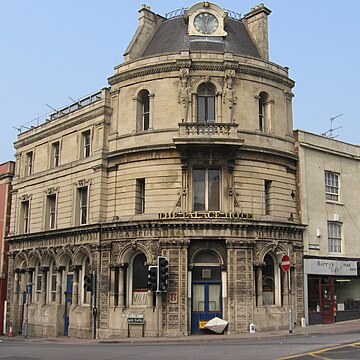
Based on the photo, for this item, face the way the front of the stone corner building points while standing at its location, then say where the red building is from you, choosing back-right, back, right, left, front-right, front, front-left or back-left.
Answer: back-right

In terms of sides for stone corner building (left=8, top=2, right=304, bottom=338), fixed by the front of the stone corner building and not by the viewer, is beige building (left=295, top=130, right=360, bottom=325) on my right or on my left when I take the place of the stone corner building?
on my left

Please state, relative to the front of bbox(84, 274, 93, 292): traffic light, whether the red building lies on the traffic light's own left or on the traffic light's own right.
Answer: on the traffic light's own right

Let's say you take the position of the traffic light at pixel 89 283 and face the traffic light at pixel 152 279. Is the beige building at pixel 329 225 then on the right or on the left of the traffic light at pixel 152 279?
left

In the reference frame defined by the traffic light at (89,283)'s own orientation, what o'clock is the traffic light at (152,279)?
the traffic light at (152,279) is roughly at 6 o'clock from the traffic light at (89,283).
